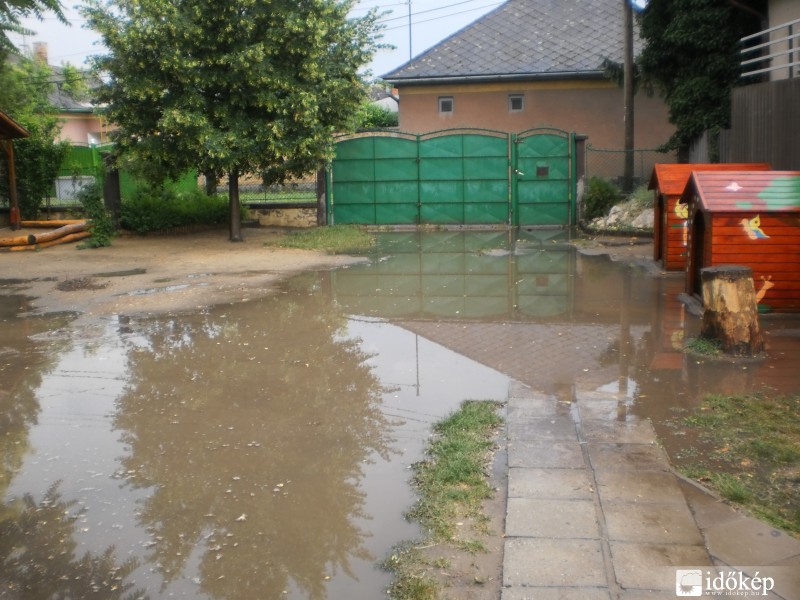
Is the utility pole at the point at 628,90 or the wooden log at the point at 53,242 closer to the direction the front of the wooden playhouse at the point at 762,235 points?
the wooden log

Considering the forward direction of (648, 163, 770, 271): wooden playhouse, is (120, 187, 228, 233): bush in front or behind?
in front

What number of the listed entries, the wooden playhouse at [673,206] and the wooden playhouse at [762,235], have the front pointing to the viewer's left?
2

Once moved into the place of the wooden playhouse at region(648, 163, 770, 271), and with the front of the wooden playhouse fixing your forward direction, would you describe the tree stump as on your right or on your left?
on your left

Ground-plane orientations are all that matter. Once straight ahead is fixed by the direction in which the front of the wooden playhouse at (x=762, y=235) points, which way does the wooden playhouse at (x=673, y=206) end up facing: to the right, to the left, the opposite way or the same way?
the same way

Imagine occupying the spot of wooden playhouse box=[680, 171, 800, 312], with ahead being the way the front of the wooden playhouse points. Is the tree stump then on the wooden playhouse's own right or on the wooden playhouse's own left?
on the wooden playhouse's own left

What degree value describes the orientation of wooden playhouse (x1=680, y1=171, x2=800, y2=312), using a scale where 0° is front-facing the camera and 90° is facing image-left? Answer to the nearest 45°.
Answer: approximately 90°

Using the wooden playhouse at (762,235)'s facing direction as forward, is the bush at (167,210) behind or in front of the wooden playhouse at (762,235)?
in front

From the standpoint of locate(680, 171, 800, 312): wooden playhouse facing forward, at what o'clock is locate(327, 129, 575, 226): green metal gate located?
The green metal gate is roughly at 2 o'clock from the wooden playhouse.

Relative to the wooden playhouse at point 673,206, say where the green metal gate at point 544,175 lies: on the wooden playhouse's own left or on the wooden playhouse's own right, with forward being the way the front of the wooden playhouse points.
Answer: on the wooden playhouse's own right

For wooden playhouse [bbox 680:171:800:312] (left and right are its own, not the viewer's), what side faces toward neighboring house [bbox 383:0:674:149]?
right

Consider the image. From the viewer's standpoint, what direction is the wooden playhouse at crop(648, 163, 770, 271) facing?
to the viewer's left

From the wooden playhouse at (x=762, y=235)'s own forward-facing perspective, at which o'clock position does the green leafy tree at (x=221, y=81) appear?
The green leafy tree is roughly at 1 o'clock from the wooden playhouse.
